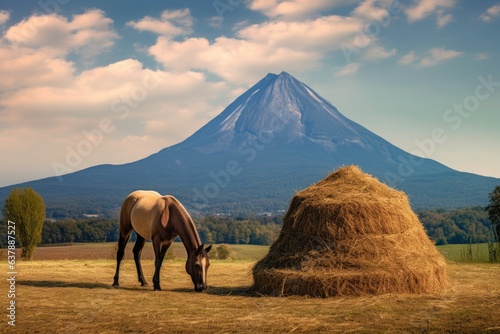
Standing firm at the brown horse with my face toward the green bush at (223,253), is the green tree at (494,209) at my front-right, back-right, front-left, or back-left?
front-right

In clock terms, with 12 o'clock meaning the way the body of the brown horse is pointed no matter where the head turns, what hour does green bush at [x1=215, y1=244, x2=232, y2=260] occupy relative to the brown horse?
The green bush is roughly at 8 o'clock from the brown horse.

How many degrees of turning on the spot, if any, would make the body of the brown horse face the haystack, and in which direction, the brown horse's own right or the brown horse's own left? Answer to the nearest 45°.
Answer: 0° — it already faces it

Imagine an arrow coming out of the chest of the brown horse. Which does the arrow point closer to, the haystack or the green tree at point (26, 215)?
the haystack

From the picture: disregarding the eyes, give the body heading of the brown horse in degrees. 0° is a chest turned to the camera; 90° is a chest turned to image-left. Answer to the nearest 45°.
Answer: approximately 315°

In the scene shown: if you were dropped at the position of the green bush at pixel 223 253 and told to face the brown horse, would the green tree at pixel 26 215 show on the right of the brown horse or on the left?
right

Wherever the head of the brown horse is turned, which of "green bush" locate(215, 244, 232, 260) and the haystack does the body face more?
the haystack

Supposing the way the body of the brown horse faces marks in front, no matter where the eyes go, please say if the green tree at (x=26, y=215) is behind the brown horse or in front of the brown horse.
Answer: behind

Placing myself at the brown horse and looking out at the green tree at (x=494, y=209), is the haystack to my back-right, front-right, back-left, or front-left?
front-right

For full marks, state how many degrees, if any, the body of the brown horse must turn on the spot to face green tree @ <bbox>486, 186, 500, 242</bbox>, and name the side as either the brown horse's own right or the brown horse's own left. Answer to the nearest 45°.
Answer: approximately 90° to the brown horse's own left
